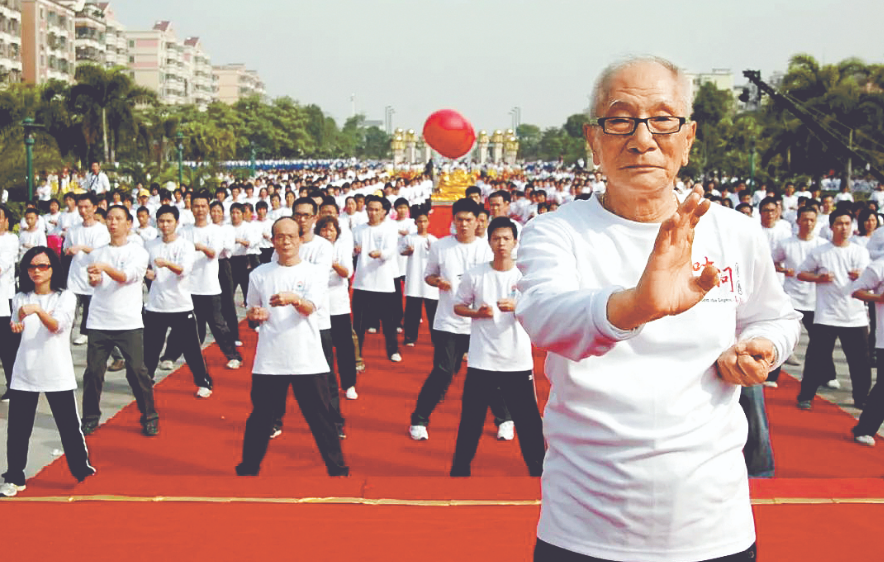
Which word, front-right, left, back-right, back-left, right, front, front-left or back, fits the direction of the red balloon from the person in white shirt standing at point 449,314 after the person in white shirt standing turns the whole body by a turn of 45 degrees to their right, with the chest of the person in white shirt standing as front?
back-right

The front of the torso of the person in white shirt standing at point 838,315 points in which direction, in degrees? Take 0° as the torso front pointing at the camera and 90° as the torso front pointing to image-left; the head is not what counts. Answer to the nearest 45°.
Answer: approximately 0°

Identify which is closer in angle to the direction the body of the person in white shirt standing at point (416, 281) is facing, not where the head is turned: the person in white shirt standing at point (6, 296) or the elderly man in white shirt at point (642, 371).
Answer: the elderly man in white shirt

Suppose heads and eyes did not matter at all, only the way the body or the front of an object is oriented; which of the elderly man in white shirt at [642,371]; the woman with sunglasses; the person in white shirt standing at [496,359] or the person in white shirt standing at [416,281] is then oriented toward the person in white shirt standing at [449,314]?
the person in white shirt standing at [416,281]

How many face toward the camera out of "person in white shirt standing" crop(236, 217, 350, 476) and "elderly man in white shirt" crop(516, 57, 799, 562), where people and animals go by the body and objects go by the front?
2

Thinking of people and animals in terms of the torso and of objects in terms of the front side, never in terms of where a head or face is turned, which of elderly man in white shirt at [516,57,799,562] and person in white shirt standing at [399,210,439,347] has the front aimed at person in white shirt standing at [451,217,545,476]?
person in white shirt standing at [399,210,439,347]

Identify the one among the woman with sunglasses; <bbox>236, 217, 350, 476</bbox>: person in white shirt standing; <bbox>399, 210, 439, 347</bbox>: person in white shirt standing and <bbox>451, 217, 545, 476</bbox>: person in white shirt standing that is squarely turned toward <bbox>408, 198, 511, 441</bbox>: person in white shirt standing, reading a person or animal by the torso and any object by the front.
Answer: <bbox>399, 210, 439, 347</bbox>: person in white shirt standing

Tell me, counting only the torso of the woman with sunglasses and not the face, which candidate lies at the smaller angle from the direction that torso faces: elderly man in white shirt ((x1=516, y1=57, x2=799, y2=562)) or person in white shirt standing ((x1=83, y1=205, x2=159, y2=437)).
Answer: the elderly man in white shirt
